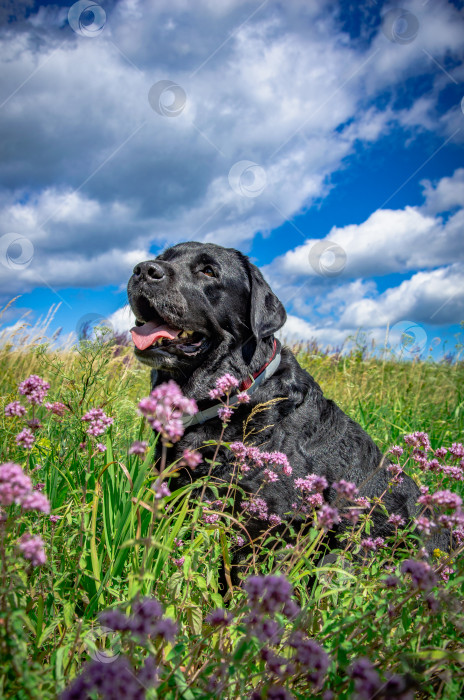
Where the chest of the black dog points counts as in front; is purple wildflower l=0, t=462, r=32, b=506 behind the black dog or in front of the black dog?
in front

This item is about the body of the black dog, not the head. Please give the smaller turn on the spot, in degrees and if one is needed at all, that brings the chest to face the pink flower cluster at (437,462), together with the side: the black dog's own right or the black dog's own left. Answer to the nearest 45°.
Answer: approximately 90° to the black dog's own left

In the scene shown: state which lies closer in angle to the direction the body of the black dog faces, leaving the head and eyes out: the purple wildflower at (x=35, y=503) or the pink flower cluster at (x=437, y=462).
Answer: the purple wildflower

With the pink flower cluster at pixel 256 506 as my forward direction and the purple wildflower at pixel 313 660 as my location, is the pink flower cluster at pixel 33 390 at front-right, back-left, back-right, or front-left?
front-left

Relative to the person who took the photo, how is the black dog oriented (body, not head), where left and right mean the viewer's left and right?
facing the viewer and to the left of the viewer

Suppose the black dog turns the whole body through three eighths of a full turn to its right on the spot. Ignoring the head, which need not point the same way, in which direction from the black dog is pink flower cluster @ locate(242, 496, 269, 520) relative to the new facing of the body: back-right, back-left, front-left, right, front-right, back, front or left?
back

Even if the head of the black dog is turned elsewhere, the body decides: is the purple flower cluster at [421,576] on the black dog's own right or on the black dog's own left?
on the black dog's own left

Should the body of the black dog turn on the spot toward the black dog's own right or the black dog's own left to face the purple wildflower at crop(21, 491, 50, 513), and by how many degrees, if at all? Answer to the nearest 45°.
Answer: approximately 45° to the black dog's own left

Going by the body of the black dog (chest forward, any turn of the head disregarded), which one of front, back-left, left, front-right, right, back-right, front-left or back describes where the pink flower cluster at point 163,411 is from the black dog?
front-left
